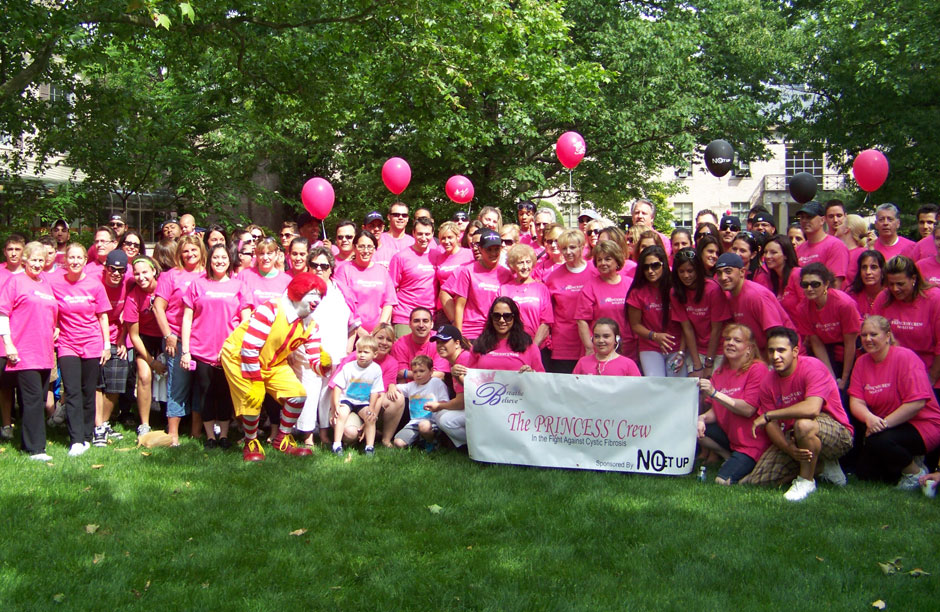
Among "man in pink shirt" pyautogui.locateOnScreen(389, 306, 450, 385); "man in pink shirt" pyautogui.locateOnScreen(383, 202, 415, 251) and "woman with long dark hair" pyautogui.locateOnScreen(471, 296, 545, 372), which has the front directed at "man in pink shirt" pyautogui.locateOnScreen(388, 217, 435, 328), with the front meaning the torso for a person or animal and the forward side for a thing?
"man in pink shirt" pyautogui.locateOnScreen(383, 202, 415, 251)

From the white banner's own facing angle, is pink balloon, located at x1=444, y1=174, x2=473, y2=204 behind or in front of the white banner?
behind

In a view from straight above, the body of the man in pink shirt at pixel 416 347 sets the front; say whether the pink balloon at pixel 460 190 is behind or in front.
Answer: behind

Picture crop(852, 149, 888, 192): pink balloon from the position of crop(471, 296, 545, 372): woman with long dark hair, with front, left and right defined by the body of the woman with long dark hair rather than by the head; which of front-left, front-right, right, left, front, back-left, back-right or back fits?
back-left

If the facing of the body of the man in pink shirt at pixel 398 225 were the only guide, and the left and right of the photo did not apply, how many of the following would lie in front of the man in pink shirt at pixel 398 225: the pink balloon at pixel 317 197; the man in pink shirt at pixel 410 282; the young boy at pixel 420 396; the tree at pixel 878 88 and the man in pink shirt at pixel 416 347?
3

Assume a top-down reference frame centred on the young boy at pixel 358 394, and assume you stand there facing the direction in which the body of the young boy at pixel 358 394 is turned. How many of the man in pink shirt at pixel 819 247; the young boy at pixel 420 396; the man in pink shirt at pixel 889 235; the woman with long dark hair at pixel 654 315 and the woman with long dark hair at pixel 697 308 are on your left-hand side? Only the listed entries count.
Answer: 5

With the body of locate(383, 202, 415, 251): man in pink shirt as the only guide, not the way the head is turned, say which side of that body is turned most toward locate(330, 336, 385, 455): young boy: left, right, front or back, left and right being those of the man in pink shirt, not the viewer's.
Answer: front
